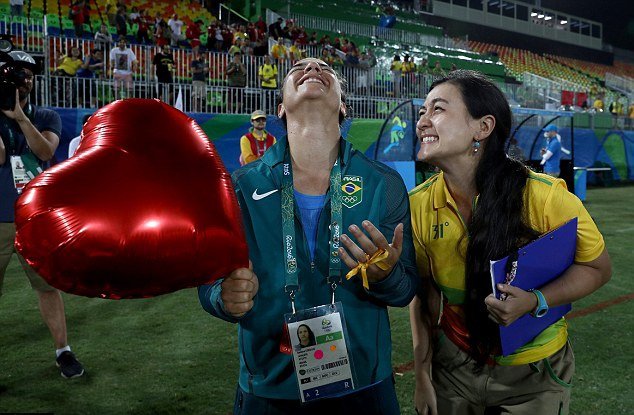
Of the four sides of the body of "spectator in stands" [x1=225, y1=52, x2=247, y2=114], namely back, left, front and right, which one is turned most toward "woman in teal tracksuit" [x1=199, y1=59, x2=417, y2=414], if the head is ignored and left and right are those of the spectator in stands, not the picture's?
front

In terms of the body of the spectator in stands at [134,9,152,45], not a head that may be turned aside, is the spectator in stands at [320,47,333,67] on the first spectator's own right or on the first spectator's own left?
on the first spectator's own left

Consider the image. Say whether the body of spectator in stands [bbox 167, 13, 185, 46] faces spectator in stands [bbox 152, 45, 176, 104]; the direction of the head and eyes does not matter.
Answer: yes

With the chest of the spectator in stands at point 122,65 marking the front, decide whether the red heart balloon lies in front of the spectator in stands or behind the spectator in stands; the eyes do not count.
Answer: in front
